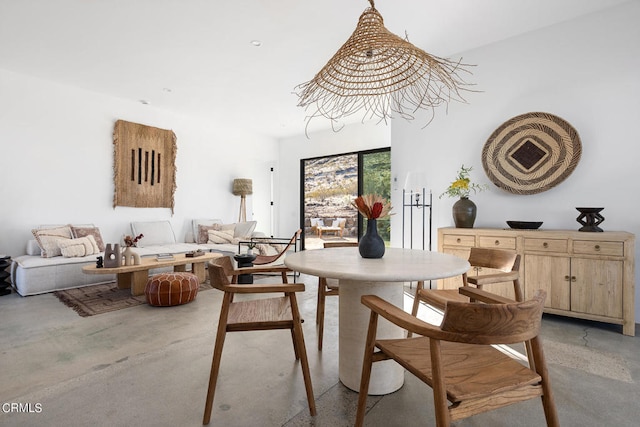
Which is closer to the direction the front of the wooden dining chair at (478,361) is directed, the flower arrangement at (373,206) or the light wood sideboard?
the flower arrangement

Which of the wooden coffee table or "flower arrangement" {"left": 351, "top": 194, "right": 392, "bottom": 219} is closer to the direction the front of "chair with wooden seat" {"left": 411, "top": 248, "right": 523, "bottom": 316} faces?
the flower arrangement

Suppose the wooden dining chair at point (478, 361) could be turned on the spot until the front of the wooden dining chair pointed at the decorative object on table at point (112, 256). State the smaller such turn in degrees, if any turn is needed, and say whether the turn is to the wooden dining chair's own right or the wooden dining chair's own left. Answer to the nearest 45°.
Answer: approximately 45° to the wooden dining chair's own left

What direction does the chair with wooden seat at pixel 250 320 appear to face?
to the viewer's right

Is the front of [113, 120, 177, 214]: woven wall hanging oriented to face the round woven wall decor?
yes

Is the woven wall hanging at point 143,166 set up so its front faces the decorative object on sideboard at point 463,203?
yes

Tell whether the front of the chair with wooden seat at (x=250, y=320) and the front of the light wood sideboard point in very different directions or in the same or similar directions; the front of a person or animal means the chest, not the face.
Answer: very different directions

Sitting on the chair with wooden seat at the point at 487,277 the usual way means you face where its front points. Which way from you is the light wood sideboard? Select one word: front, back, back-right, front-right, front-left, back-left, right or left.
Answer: back

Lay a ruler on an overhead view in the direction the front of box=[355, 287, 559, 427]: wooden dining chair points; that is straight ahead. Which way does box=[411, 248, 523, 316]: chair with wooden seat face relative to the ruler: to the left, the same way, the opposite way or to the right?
to the left

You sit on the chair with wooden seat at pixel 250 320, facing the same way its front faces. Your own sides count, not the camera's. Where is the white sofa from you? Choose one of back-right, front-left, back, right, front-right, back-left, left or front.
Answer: back-left

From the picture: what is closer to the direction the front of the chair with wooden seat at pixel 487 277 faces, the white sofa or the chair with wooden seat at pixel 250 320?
the chair with wooden seat

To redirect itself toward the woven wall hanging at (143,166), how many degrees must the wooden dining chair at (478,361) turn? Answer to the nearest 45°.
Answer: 0° — it already faces it

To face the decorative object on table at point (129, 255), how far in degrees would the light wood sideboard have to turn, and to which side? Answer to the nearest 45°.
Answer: approximately 45° to its right

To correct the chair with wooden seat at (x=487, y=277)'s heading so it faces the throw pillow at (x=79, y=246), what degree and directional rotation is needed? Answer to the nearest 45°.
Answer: approximately 45° to its right

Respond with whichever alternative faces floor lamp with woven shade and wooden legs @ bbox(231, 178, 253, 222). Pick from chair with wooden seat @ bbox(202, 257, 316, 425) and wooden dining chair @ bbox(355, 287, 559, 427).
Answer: the wooden dining chair

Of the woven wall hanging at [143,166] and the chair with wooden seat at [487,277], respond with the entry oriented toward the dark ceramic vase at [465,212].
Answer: the woven wall hanging
